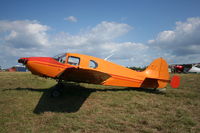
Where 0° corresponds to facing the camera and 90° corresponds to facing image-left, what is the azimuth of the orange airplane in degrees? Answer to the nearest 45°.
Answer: approximately 90°
